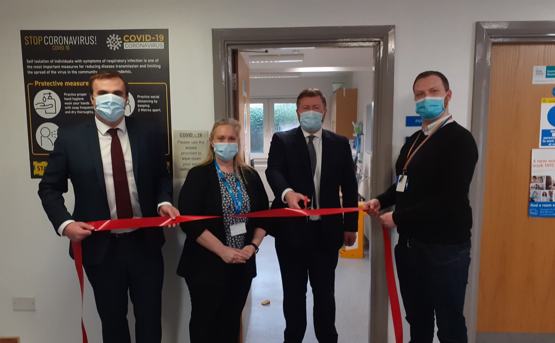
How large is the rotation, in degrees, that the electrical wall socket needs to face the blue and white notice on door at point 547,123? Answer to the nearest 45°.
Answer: approximately 45° to its left

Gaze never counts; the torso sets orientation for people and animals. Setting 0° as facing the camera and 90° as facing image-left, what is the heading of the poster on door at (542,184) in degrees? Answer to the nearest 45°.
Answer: approximately 0°

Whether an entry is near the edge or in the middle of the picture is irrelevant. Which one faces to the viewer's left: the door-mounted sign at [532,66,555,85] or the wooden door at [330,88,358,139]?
the wooden door

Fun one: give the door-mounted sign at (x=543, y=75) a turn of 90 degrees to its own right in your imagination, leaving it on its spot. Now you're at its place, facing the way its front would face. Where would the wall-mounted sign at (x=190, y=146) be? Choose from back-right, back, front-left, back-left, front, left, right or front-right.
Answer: front-left

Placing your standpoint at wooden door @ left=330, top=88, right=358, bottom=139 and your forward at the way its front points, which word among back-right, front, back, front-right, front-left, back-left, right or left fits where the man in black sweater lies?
front

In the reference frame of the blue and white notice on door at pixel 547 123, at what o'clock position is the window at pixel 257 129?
The window is roughly at 4 o'clock from the blue and white notice on door.

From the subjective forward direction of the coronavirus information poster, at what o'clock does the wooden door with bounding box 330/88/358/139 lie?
The wooden door is roughly at 8 o'clock from the coronavirus information poster.

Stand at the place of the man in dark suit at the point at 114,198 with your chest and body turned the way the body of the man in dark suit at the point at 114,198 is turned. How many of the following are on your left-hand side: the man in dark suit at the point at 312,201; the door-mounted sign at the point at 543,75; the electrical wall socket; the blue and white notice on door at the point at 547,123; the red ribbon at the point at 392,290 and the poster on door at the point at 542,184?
5
